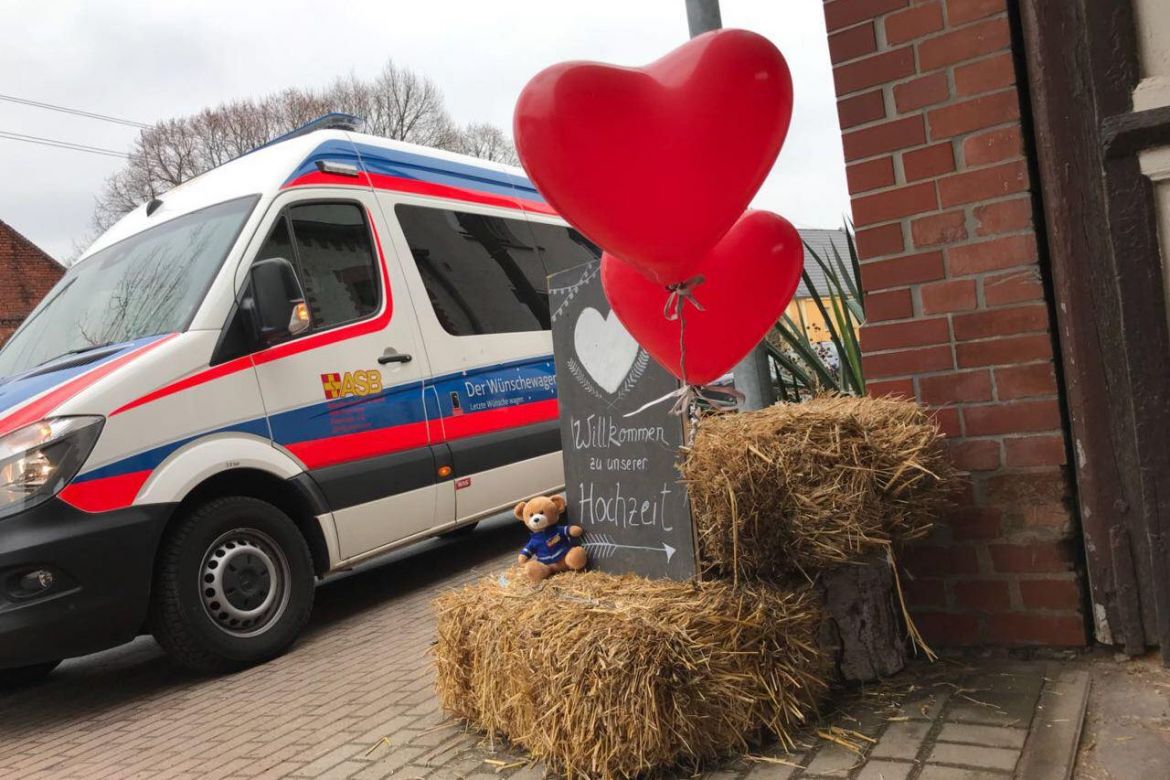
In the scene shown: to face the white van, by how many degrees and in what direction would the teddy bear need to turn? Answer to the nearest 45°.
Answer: approximately 135° to its right

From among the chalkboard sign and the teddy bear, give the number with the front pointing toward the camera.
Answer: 2

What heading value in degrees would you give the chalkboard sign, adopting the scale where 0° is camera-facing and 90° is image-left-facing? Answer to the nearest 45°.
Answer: approximately 0°

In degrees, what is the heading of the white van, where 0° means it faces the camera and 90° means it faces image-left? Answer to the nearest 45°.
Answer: approximately 45°

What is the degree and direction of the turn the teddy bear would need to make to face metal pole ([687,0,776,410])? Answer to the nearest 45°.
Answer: approximately 135° to its left

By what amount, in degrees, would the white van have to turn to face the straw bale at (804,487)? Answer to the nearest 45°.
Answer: approximately 90° to its left

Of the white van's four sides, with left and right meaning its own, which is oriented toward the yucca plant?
left

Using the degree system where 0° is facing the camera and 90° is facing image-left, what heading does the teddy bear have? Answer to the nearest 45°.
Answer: approximately 0°

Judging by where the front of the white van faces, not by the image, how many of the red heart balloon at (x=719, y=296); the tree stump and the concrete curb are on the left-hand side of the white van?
3

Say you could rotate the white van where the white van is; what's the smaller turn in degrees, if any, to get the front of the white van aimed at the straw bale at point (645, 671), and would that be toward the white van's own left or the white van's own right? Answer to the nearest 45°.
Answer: approximately 45° to the white van's own left

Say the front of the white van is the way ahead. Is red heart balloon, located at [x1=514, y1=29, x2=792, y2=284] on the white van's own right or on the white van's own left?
on the white van's own left

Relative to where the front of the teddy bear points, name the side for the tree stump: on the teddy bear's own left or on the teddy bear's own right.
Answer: on the teddy bear's own left

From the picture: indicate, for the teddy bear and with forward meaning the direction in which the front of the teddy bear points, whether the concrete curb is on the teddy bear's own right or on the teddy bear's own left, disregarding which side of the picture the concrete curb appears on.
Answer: on the teddy bear's own left
